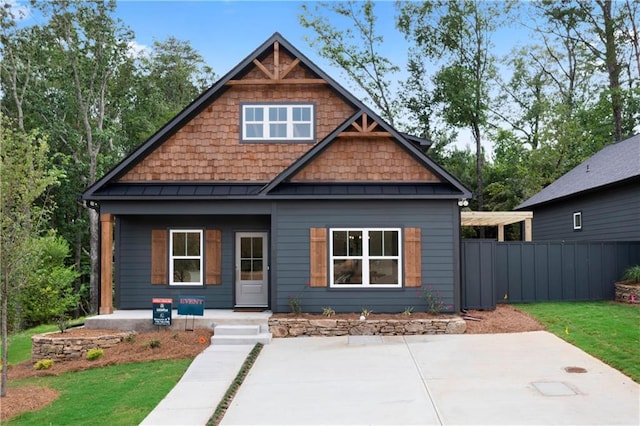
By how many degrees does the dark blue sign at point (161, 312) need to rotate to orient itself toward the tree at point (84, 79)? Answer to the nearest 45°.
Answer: approximately 180°

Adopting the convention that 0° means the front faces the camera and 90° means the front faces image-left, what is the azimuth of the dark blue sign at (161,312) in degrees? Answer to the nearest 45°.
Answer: approximately 0°

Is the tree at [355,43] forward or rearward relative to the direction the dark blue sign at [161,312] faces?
rearward

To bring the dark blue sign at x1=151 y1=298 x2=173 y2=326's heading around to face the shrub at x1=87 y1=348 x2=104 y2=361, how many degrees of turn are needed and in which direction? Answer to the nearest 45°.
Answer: approximately 45° to its right

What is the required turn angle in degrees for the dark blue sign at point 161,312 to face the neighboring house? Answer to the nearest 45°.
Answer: approximately 90° to its left
